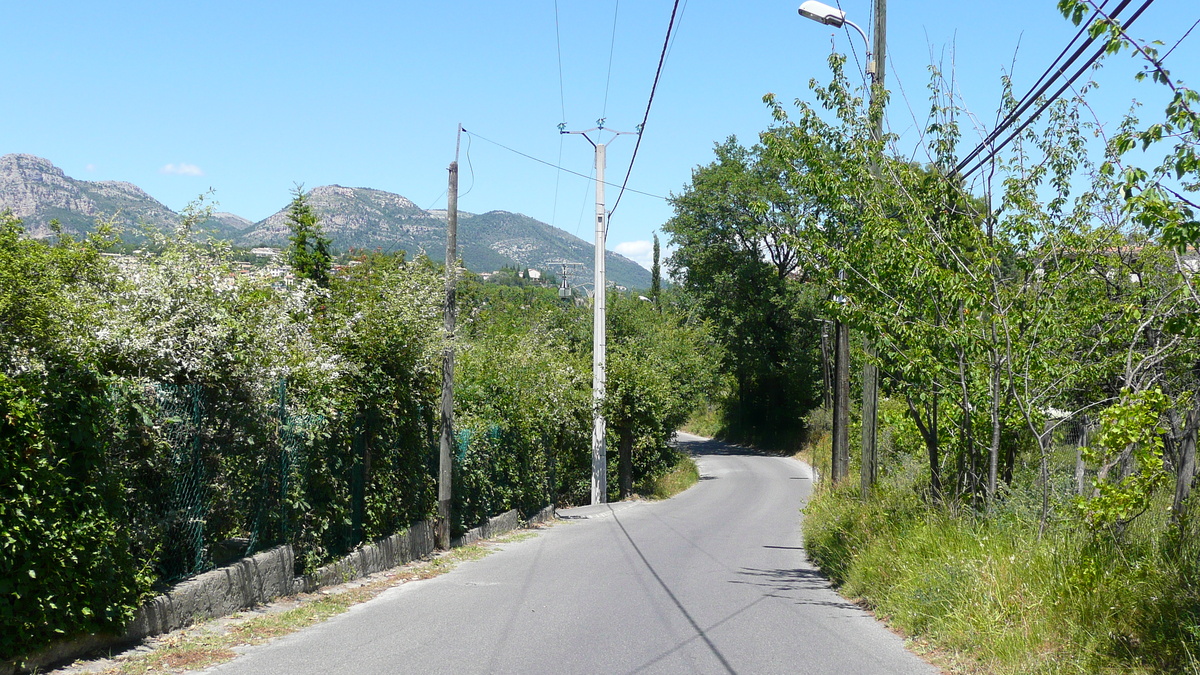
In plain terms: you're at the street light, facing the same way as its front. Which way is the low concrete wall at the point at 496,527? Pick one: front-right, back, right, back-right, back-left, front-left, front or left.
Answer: front-right

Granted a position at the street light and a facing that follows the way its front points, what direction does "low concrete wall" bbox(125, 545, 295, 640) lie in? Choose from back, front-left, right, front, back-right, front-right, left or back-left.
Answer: front-left

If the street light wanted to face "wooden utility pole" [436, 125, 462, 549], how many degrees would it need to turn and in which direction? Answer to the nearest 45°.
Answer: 0° — it already faces it

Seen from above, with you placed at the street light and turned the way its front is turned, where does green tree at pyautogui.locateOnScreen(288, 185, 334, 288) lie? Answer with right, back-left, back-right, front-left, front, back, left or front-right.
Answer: front-right

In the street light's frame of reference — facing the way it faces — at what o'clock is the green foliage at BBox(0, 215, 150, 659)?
The green foliage is roughly at 10 o'clock from the street light.

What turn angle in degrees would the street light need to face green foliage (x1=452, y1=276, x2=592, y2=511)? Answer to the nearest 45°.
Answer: approximately 45° to its right

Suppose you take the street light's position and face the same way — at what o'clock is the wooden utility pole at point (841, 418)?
The wooden utility pole is roughly at 3 o'clock from the street light.

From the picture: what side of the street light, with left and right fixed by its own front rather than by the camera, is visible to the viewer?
left

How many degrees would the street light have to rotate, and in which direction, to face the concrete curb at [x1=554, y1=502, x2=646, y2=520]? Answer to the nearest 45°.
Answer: approximately 45° to its right
